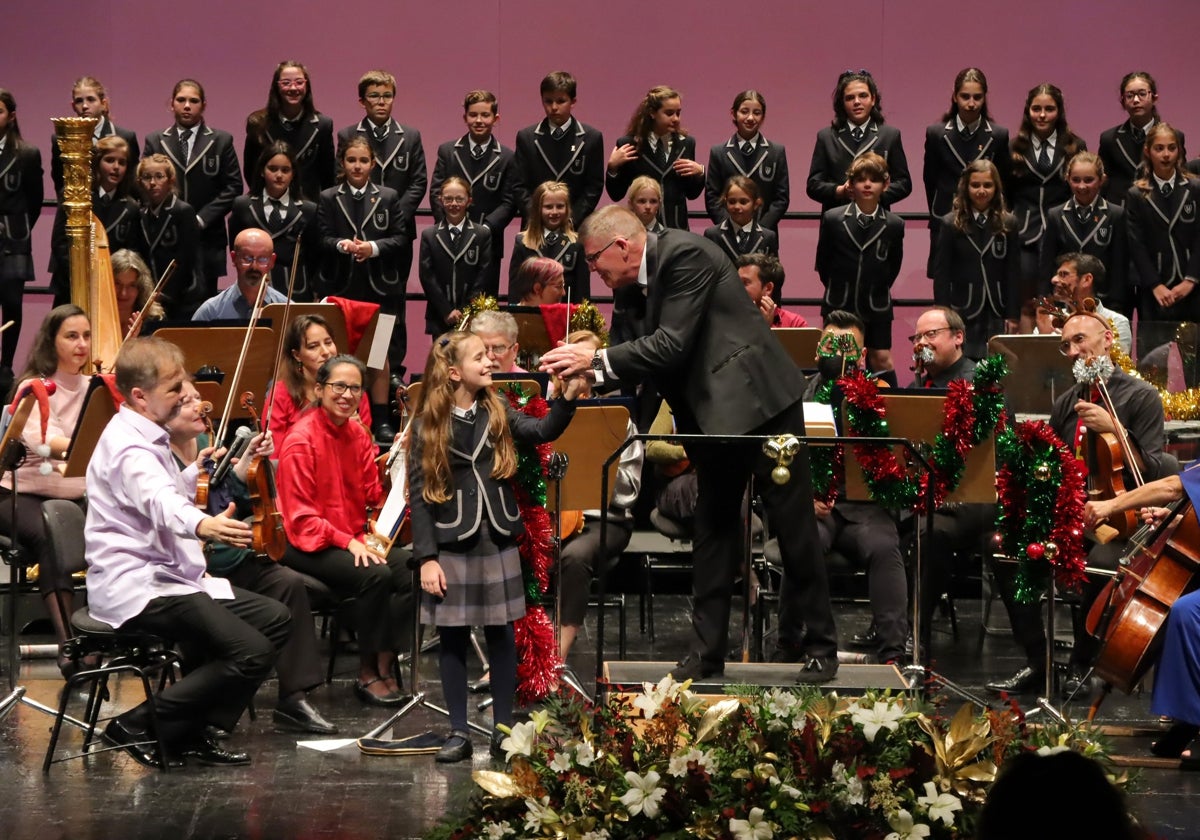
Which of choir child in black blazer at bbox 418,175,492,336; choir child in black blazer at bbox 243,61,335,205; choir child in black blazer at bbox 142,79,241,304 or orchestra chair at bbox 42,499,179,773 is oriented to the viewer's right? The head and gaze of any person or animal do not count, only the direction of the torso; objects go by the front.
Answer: the orchestra chair

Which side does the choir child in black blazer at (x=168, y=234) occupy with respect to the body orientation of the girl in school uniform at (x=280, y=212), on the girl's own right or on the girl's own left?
on the girl's own right

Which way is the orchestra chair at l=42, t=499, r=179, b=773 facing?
to the viewer's right

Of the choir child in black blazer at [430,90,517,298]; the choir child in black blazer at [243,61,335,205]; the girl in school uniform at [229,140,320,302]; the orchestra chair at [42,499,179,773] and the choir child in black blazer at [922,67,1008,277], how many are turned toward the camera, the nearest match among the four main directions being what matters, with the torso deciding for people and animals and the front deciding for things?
4

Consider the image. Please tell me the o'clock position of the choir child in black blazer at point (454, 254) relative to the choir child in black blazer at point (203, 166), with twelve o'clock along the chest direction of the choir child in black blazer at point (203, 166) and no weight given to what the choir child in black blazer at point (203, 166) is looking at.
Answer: the choir child in black blazer at point (454, 254) is roughly at 10 o'clock from the choir child in black blazer at point (203, 166).

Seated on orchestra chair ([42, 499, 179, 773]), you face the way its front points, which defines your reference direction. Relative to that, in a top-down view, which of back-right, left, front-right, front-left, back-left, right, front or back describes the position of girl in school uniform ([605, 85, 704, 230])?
front-left

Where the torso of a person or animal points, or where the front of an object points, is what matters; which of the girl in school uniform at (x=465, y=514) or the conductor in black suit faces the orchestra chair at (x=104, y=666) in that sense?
the conductor in black suit

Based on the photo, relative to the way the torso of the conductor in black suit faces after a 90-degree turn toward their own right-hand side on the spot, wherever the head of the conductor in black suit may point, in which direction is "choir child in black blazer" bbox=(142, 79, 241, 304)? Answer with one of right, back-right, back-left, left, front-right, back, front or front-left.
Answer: front-left

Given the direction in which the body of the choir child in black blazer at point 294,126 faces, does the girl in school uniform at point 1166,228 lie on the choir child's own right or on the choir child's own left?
on the choir child's own left

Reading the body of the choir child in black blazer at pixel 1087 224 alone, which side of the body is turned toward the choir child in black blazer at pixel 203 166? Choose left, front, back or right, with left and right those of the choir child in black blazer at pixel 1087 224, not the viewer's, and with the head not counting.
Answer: right

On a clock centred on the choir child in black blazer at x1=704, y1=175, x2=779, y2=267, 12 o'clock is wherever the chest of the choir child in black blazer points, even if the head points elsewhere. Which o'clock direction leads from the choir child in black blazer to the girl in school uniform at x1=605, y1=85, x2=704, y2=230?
The girl in school uniform is roughly at 4 o'clock from the choir child in black blazer.

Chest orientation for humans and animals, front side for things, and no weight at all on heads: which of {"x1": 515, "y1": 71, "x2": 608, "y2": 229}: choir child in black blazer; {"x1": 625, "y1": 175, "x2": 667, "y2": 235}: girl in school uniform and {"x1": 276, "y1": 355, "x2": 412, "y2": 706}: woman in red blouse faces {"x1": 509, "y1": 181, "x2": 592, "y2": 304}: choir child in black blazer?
{"x1": 515, "y1": 71, "x2": 608, "y2": 229}: choir child in black blazer
